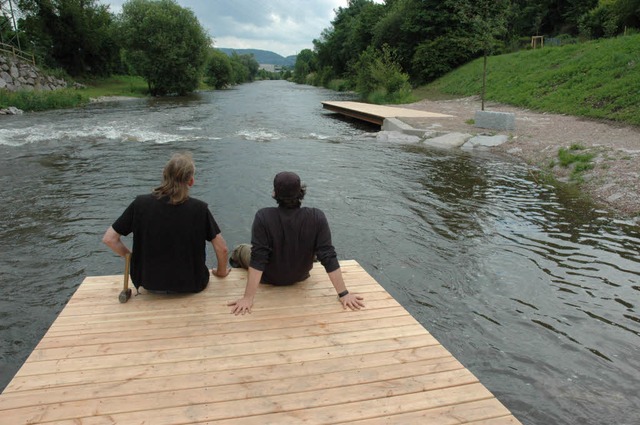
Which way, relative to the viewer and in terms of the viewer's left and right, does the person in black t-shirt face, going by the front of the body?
facing away from the viewer

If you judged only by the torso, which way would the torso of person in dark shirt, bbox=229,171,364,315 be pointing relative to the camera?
away from the camera

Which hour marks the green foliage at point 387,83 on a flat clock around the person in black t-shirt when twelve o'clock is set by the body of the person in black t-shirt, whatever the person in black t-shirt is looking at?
The green foliage is roughly at 1 o'clock from the person in black t-shirt.

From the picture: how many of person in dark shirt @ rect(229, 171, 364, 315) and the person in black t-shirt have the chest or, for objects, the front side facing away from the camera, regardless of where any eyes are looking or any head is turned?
2

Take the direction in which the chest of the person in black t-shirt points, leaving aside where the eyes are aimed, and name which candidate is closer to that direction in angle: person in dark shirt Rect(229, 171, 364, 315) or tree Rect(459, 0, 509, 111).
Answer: the tree

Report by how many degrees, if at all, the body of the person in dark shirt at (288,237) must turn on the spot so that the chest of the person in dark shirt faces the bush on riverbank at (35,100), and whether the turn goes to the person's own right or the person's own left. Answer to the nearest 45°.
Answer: approximately 45° to the person's own left

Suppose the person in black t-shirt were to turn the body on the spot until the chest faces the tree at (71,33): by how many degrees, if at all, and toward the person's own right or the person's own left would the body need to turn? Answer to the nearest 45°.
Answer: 0° — they already face it

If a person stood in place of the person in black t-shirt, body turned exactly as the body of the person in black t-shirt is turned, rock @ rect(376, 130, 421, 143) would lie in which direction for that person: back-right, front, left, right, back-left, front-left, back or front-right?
front-right

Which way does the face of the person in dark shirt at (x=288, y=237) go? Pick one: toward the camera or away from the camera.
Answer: away from the camera

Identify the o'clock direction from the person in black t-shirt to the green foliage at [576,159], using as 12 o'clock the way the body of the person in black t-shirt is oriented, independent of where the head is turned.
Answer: The green foliage is roughly at 2 o'clock from the person in black t-shirt.

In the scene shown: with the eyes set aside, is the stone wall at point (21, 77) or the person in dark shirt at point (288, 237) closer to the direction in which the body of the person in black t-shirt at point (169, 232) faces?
the stone wall
